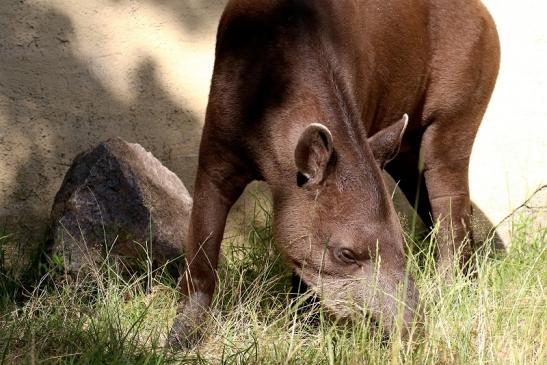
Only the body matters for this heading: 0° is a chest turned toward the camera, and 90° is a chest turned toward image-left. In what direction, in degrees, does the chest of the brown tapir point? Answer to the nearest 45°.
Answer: approximately 45°

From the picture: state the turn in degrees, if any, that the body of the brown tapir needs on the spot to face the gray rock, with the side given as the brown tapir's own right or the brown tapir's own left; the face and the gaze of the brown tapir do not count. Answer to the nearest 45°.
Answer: approximately 90° to the brown tapir's own right
